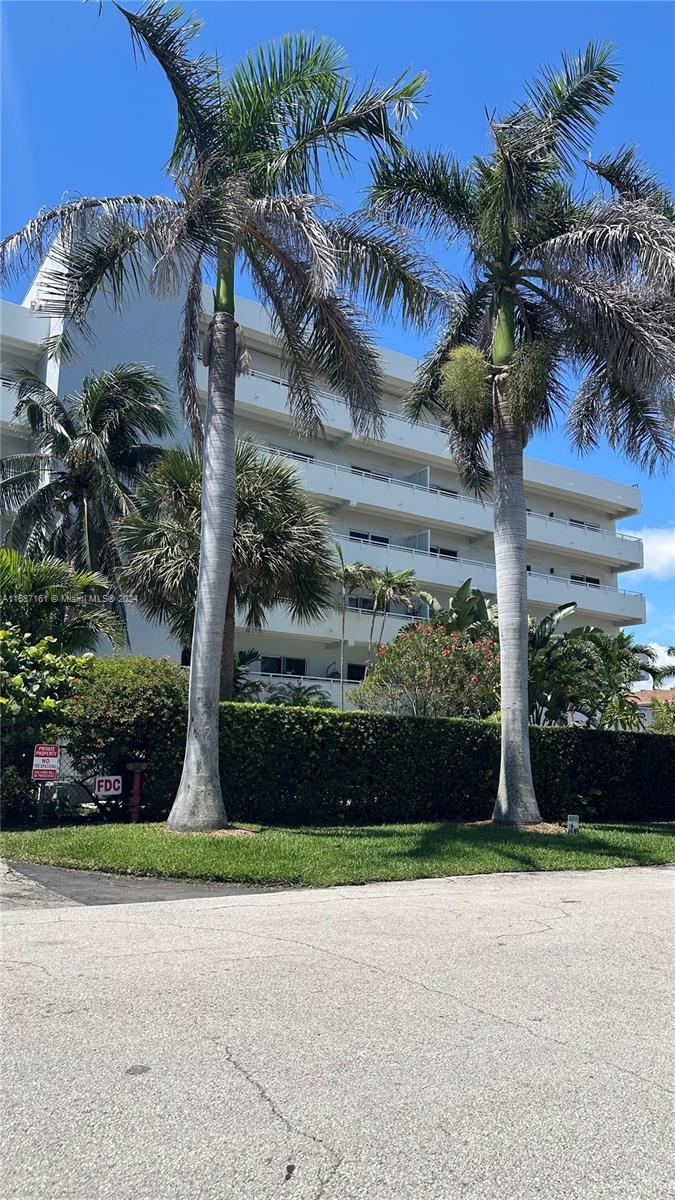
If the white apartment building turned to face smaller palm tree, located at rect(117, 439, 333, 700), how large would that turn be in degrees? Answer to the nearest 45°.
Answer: approximately 45° to its right

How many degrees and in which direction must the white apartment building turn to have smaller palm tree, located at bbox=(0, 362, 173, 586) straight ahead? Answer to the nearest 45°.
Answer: approximately 90° to its right

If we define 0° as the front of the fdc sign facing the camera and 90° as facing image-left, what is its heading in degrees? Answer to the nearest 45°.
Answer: approximately 0°

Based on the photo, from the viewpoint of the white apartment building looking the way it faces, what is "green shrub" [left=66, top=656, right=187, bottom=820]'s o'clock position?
The green shrub is roughly at 2 o'clock from the white apartment building.

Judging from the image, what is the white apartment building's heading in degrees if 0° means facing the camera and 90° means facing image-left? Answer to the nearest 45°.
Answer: approximately 315°
